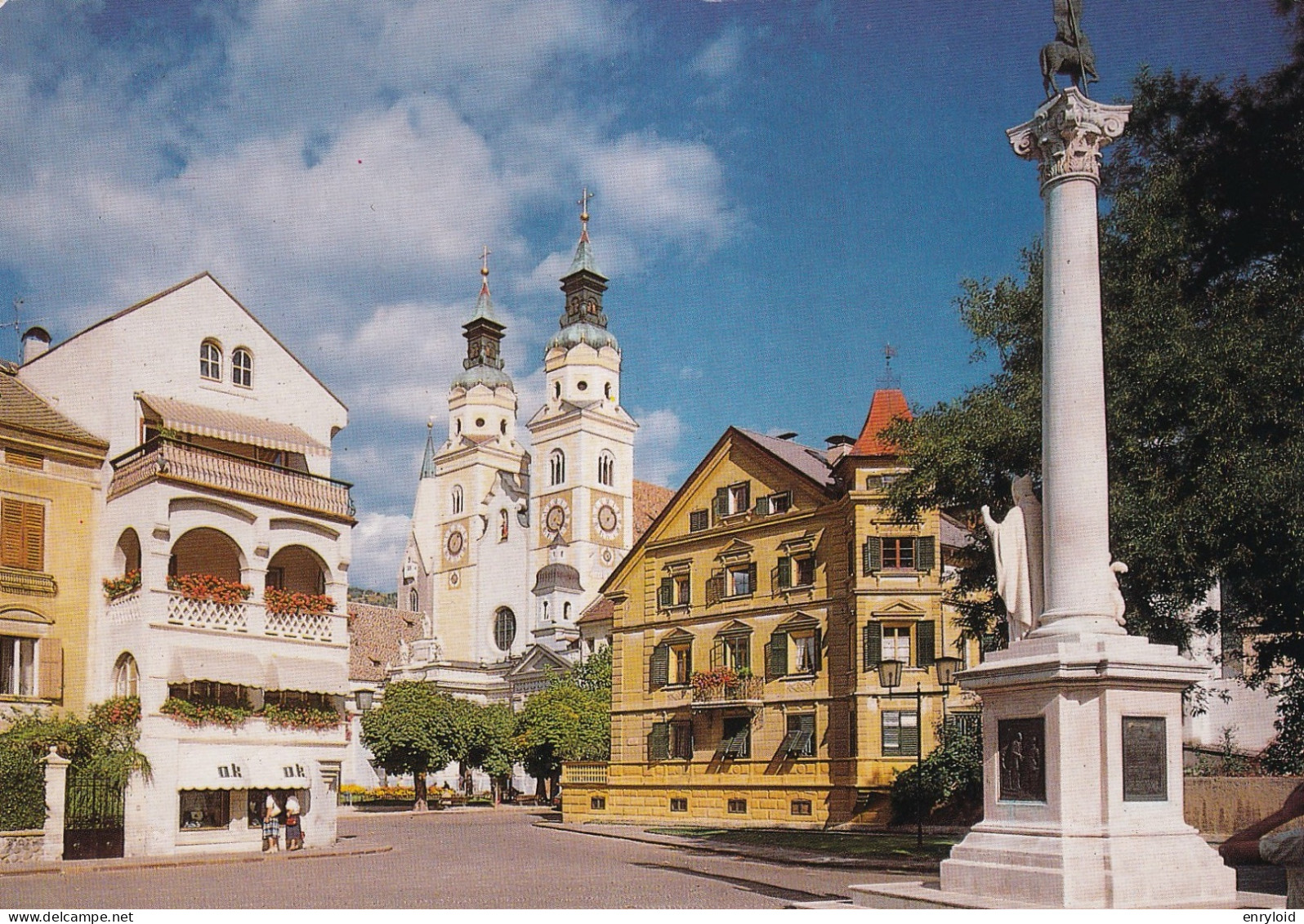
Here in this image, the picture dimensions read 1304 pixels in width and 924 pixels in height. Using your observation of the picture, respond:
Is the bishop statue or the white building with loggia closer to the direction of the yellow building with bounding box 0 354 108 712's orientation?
the bishop statue

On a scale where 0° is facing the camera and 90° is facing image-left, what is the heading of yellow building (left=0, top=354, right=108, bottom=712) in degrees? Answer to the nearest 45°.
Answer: approximately 315°

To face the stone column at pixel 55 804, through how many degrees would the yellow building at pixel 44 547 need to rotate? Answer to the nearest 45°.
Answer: approximately 45° to its right
